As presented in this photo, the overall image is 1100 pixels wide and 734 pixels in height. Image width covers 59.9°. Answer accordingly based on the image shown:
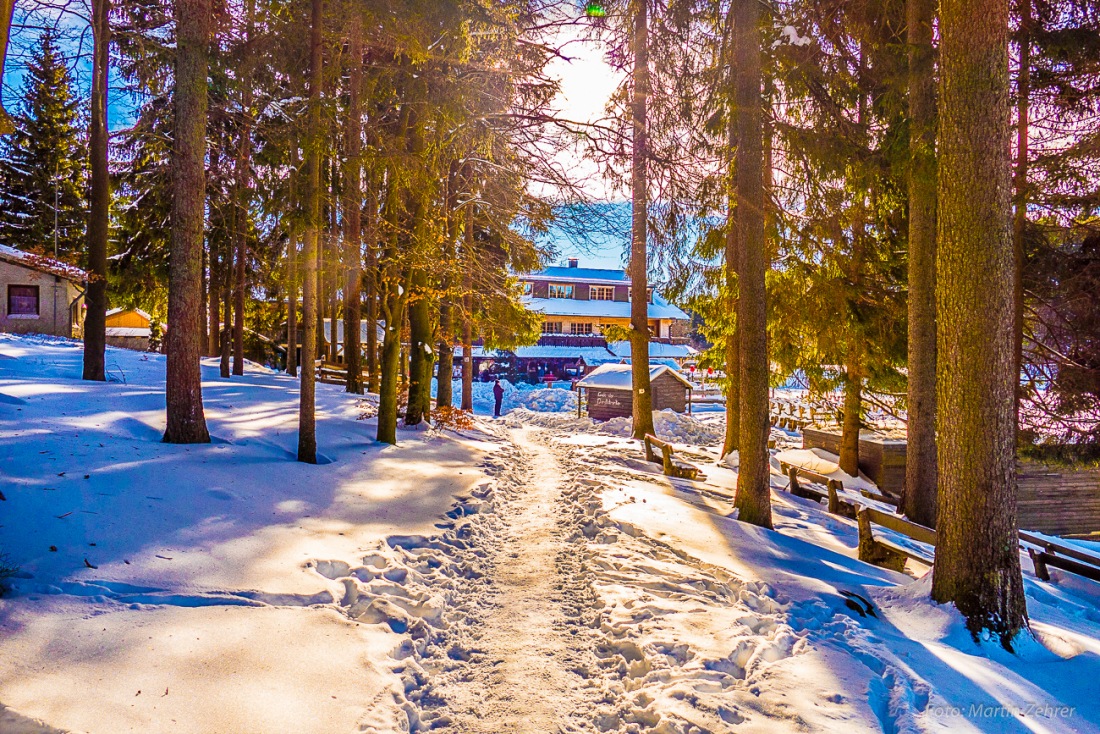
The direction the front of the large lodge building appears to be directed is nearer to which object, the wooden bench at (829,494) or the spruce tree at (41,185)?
the wooden bench

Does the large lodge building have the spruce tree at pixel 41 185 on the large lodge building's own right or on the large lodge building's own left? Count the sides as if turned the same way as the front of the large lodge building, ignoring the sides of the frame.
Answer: on the large lodge building's own right

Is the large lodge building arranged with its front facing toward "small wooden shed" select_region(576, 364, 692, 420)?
yes

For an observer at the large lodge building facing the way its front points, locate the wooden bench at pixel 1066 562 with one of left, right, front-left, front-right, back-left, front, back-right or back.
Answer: front

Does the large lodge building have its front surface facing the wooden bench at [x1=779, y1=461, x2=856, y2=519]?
yes

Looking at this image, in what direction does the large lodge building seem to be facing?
toward the camera

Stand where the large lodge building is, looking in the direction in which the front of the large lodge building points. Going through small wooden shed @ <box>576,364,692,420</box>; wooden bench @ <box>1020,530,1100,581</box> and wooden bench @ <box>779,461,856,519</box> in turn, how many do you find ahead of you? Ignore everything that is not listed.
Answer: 3

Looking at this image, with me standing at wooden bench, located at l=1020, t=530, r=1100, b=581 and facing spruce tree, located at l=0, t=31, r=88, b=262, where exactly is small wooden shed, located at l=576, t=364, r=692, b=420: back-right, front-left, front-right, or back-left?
front-right

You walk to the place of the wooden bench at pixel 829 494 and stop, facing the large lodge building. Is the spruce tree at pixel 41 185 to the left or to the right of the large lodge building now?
left
